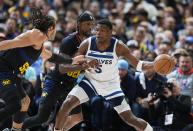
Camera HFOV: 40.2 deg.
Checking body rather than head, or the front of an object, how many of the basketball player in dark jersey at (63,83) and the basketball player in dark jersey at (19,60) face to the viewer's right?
2

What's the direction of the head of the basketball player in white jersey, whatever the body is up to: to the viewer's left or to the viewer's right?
to the viewer's left

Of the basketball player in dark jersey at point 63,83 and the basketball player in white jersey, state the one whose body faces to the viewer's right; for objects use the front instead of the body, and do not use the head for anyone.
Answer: the basketball player in dark jersey

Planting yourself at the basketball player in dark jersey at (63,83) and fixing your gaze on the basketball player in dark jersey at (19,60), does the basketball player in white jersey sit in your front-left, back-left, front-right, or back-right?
back-left

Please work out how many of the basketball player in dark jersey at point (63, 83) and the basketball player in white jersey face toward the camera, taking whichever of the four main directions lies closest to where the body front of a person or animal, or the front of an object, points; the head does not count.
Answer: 1

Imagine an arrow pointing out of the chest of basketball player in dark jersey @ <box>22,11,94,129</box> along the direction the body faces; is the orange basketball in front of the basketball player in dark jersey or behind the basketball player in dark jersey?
in front

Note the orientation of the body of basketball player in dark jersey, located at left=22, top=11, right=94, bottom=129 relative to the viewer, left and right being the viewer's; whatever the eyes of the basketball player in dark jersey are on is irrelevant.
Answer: facing to the right of the viewer

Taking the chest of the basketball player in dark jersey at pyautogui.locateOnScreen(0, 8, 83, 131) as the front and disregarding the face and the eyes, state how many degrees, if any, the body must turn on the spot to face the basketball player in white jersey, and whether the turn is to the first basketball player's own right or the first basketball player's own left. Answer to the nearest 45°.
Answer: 0° — they already face them

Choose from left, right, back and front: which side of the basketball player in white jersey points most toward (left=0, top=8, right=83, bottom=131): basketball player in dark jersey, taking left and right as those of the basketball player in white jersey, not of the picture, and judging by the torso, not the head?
right

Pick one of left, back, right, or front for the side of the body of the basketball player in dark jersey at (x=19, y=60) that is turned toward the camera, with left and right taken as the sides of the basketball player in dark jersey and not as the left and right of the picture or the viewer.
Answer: right

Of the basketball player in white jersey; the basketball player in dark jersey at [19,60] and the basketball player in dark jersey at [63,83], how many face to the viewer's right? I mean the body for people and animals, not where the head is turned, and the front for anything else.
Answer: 2

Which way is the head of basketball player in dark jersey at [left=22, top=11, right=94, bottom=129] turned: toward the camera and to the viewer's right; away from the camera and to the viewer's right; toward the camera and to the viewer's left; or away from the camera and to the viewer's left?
toward the camera and to the viewer's right

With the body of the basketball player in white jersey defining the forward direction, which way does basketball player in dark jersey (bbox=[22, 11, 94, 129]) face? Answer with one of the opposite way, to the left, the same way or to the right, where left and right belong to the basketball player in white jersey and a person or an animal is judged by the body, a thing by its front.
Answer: to the left

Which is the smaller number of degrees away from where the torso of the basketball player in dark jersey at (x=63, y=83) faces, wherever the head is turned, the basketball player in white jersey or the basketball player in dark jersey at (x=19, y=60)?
the basketball player in white jersey
